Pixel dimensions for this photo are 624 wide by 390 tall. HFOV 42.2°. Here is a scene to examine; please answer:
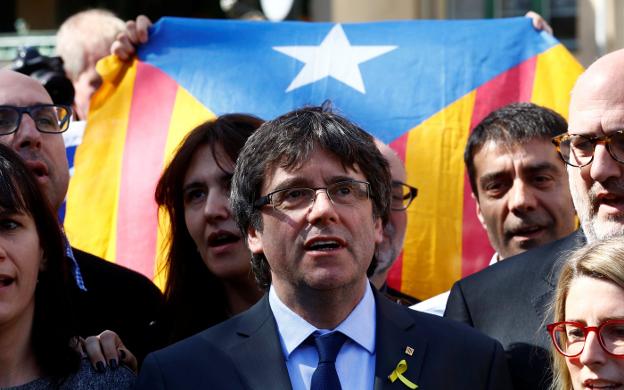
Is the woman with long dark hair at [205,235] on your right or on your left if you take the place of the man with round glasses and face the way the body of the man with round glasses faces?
on your right

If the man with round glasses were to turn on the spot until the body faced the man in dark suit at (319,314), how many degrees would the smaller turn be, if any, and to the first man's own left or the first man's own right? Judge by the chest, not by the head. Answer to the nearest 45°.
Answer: approximately 45° to the first man's own right

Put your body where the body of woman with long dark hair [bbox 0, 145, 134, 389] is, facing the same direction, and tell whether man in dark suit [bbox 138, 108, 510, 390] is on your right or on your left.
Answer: on your left

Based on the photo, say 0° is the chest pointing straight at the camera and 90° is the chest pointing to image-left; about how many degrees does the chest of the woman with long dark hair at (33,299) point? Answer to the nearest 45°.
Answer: approximately 45°

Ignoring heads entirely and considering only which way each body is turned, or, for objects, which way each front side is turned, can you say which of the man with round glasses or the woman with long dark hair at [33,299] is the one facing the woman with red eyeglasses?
the man with round glasses

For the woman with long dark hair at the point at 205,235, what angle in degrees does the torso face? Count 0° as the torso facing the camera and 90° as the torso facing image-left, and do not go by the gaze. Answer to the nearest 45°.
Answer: approximately 0°

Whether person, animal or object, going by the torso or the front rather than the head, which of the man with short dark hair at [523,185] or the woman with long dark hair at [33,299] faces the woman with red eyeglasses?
the man with short dark hair

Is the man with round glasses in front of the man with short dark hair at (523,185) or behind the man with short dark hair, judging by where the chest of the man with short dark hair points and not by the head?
in front

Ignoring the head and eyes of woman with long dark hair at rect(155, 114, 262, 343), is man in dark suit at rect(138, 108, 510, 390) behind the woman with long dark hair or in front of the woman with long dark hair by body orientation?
in front

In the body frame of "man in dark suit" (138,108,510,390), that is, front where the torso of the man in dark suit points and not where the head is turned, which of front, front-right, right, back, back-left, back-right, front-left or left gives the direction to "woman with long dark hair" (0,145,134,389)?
right
